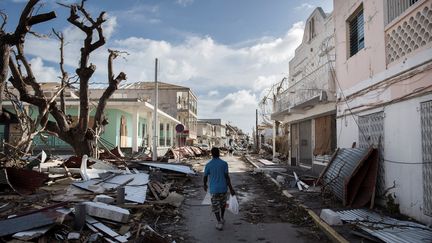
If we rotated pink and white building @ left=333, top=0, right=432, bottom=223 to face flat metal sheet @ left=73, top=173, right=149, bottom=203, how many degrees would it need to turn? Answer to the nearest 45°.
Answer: approximately 45° to its right

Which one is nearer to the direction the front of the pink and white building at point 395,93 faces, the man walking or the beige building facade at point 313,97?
the man walking

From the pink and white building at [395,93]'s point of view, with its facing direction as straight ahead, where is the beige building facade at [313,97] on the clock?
The beige building facade is roughly at 4 o'clock from the pink and white building.

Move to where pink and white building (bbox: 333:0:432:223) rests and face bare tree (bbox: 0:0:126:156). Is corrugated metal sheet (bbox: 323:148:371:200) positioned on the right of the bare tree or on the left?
right

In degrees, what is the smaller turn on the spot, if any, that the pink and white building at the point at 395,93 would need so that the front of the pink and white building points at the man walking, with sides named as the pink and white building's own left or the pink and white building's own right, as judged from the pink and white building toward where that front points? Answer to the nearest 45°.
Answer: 0° — it already faces them

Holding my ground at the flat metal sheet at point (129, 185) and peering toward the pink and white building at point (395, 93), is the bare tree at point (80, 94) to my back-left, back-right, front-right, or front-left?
back-left

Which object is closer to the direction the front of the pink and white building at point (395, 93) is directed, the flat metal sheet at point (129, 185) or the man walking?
the man walking

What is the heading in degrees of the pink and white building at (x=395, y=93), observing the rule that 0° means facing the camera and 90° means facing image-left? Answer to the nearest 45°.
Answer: approximately 45°

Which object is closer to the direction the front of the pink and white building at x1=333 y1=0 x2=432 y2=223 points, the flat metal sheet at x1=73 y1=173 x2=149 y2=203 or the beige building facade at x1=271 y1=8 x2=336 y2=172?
the flat metal sheet

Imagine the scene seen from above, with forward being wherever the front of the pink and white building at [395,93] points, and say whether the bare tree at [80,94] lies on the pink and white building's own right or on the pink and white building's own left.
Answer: on the pink and white building's own right

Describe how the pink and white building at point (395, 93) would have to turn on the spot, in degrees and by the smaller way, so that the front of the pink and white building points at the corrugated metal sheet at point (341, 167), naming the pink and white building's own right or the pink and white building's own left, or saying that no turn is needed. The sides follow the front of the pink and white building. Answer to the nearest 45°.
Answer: approximately 90° to the pink and white building's own right

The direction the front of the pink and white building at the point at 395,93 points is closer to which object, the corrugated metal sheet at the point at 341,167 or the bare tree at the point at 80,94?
the bare tree
